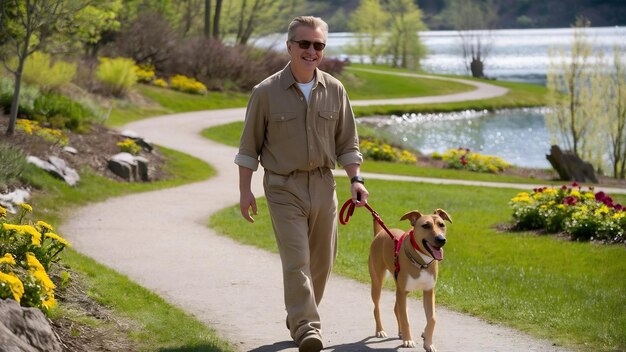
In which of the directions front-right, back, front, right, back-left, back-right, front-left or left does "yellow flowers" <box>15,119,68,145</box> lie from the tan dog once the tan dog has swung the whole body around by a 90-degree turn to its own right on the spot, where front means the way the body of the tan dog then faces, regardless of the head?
right

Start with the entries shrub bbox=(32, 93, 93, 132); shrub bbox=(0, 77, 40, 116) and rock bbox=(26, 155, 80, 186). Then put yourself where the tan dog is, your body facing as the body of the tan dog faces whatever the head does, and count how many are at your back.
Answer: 3

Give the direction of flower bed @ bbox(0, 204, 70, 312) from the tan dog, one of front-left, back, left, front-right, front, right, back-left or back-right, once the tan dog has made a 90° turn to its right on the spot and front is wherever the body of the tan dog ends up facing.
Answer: front-right

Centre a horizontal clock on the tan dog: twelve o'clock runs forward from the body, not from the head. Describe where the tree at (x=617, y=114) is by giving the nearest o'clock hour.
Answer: The tree is roughly at 8 o'clock from the tan dog.

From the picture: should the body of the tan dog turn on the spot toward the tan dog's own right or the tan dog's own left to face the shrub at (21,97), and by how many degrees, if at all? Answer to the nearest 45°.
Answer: approximately 180°

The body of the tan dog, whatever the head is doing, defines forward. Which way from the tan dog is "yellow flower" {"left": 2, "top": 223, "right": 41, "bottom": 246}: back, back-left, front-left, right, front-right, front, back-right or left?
back-right

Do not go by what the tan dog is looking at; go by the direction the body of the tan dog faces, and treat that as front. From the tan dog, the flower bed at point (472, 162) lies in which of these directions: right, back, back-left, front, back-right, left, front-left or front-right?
back-left

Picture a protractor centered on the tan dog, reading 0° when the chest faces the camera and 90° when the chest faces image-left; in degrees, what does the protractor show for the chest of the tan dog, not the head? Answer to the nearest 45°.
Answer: approximately 315°

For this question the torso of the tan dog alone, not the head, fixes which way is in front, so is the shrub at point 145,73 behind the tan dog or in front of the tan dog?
behind

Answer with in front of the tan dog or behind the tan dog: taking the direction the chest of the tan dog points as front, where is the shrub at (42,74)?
behind

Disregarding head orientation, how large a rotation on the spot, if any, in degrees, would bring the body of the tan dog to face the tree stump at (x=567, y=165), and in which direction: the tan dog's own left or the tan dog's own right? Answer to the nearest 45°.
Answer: approximately 135° to the tan dog's own left

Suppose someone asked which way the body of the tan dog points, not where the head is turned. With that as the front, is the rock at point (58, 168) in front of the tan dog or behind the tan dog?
behind

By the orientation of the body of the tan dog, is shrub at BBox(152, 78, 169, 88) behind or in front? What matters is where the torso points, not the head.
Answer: behind
